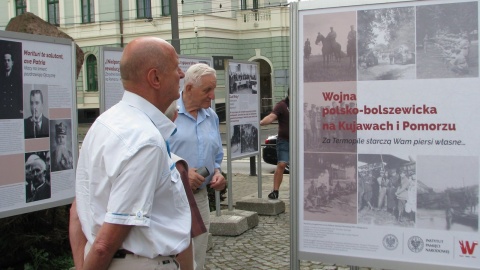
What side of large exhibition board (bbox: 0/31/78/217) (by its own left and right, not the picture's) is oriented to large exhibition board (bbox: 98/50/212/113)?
left

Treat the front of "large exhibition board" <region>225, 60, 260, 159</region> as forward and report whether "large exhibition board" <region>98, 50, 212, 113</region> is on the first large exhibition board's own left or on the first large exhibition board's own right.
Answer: on the first large exhibition board's own right
